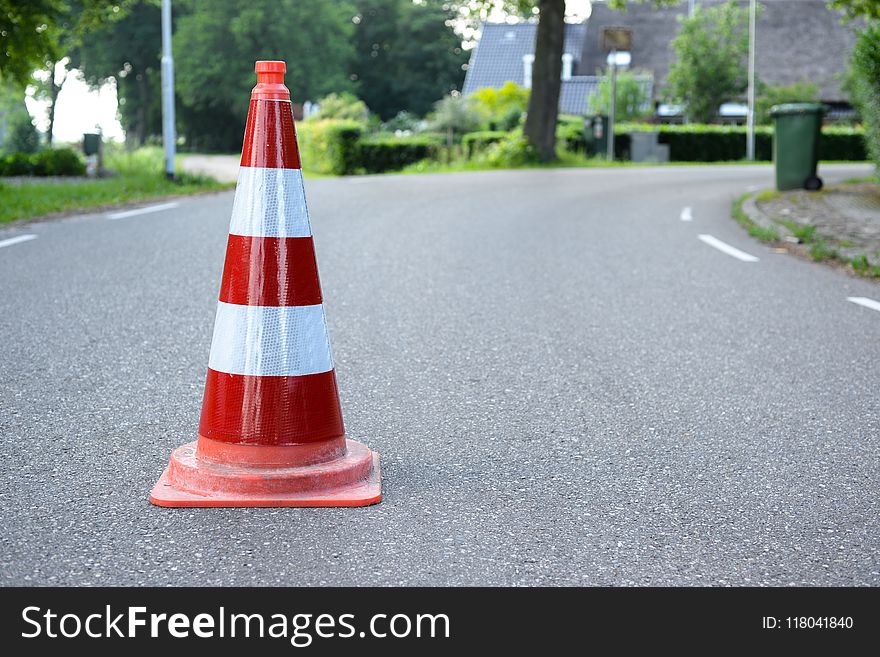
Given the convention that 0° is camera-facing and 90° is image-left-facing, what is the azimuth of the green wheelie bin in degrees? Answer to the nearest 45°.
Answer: approximately 90°

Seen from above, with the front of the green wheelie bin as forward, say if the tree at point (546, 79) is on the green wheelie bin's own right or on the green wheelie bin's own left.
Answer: on the green wheelie bin's own right

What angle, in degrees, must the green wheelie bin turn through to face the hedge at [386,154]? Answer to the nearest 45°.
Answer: approximately 45° to its right

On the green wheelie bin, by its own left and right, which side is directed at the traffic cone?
left

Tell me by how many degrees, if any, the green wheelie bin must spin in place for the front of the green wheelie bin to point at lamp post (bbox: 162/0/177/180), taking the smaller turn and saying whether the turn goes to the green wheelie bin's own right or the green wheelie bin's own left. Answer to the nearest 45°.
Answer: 0° — it already faces it

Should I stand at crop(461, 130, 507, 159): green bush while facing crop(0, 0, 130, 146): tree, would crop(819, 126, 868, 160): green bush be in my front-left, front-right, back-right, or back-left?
back-left
